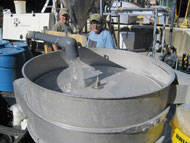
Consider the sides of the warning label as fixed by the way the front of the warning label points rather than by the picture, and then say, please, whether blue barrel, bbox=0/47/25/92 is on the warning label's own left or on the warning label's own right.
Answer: on the warning label's own right

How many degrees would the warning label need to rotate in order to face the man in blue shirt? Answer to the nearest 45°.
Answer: approximately 135° to its right

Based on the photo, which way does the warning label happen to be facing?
toward the camera

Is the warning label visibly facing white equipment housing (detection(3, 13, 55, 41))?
no
